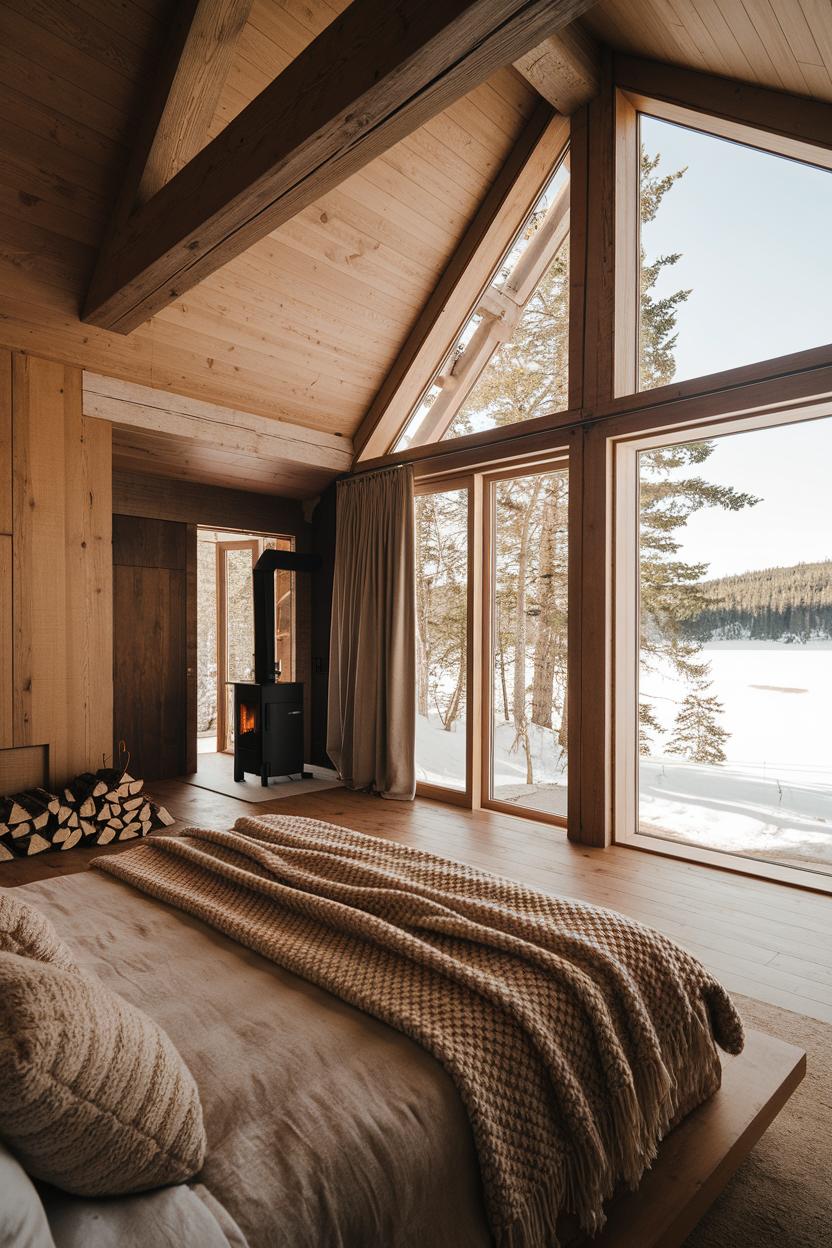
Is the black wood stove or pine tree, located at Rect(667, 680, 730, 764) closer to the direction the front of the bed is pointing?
the pine tree

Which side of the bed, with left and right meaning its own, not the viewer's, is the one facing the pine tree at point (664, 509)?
front

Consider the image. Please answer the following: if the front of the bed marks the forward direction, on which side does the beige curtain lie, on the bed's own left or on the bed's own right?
on the bed's own left

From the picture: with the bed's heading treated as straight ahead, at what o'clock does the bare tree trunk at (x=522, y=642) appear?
The bare tree trunk is roughly at 11 o'clock from the bed.

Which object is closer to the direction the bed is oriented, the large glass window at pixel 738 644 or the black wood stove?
the large glass window

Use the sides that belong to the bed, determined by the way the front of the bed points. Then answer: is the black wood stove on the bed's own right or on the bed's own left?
on the bed's own left

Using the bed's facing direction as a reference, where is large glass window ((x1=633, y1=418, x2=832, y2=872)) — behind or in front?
in front

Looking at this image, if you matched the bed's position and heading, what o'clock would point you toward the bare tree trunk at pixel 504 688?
The bare tree trunk is roughly at 11 o'clock from the bed.

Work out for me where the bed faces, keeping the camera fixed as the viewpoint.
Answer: facing away from the viewer and to the right of the viewer
